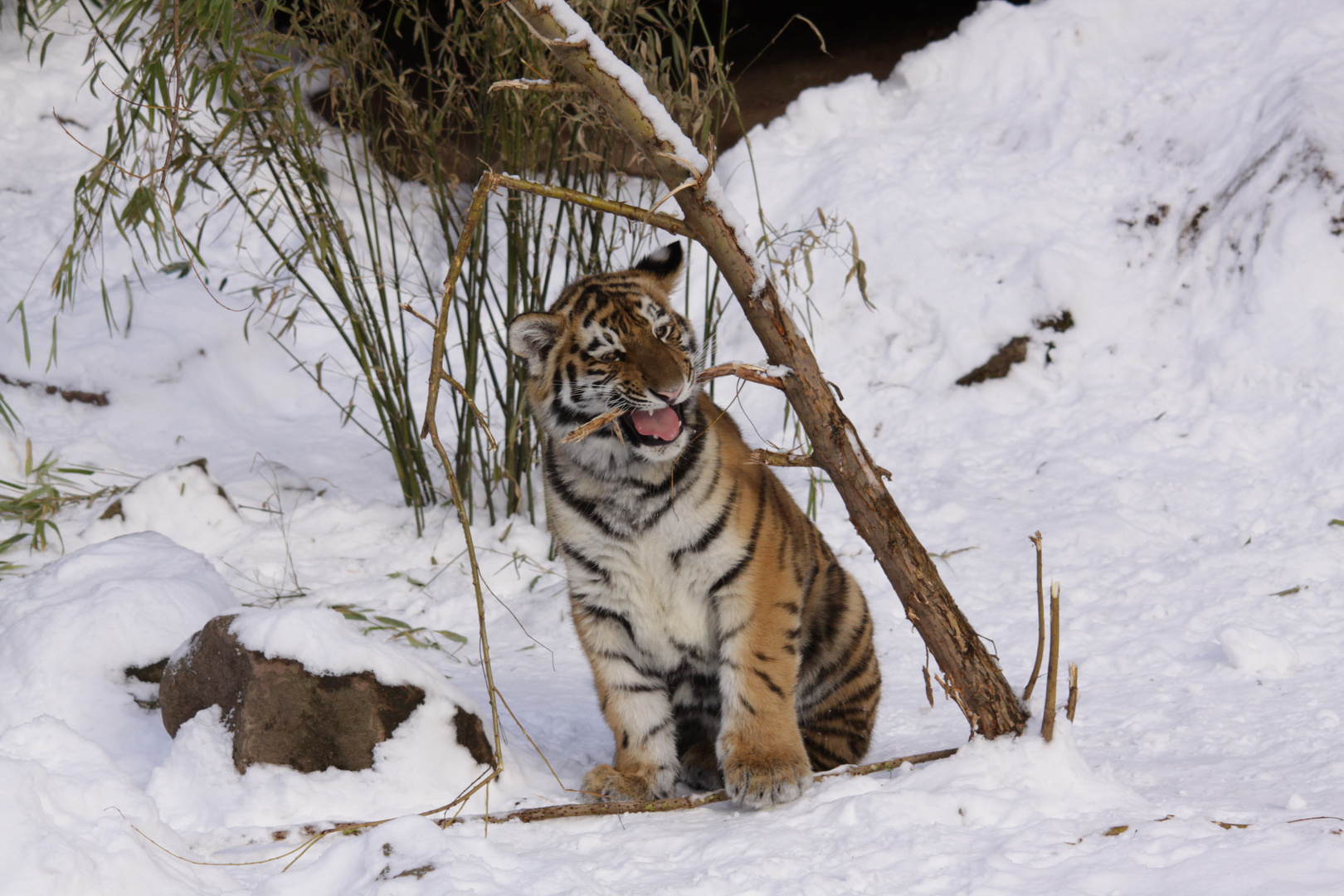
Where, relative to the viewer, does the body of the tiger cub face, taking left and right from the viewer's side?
facing the viewer and to the left of the viewer
